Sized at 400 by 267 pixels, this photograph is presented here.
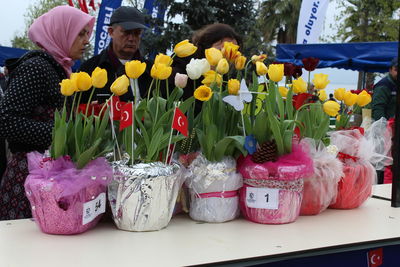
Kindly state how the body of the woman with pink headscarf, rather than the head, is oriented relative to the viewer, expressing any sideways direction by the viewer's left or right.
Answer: facing to the right of the viewer

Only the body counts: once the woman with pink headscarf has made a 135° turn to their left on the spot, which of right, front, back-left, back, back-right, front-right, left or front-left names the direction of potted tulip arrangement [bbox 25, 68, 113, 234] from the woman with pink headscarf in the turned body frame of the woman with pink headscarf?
back-left

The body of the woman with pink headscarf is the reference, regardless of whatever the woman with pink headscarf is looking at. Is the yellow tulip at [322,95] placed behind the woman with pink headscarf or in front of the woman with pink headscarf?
in front

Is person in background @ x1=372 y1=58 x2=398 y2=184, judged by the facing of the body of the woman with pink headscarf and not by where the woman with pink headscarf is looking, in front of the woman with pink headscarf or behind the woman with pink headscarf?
in front

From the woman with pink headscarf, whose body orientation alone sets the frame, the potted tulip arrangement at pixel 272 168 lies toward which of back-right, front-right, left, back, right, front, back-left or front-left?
front-right

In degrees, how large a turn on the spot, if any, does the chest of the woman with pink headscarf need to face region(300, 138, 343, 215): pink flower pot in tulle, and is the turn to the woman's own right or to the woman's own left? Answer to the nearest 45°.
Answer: approximately 45° to the woman's own right

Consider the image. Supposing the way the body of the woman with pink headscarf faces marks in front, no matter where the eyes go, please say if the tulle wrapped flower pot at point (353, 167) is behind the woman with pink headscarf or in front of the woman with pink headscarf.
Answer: in front
